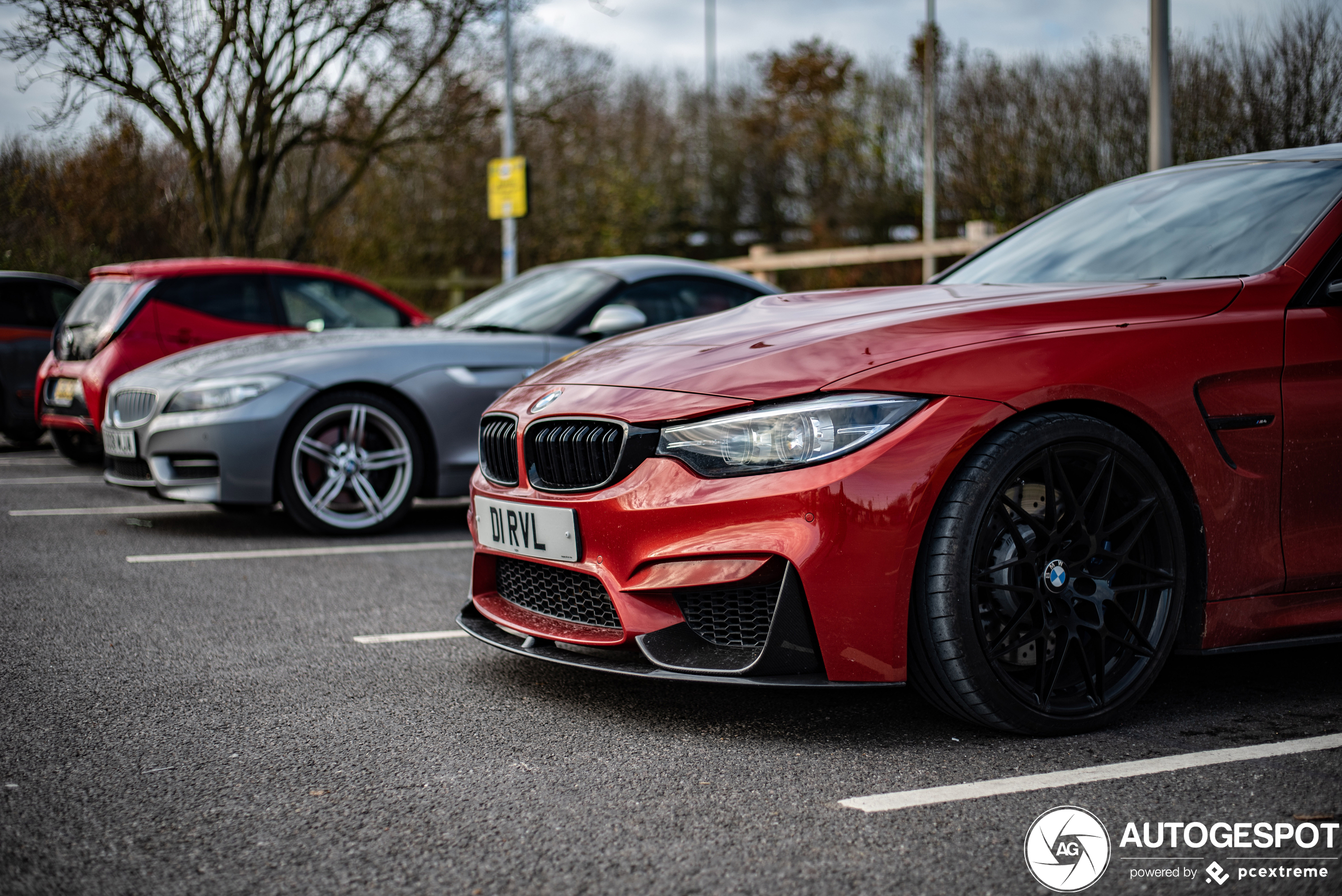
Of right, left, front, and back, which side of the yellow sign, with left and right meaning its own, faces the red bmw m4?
front

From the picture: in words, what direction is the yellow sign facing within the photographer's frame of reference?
facing the viewer

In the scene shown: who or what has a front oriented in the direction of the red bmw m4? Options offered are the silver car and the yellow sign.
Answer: the yellow sign

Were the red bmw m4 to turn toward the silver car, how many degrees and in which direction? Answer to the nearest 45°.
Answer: approximately 90° to its right

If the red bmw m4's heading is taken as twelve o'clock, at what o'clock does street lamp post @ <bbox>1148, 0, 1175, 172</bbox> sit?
The street lamp post is roughly at 5 o'clock from the red bmw m4.

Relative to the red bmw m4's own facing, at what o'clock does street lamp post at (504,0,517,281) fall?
The street lamp post is roughly at 4 o'clock from the red bmw m4.

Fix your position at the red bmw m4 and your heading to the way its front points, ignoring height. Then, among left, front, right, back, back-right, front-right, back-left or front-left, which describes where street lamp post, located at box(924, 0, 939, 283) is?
back-right

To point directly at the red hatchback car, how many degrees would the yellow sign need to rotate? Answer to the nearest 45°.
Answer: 0° — it already faces it

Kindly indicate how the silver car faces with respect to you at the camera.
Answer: facing to the left of the viewer

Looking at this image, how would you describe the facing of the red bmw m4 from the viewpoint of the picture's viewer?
facing the viewer and to the left of the viewer
